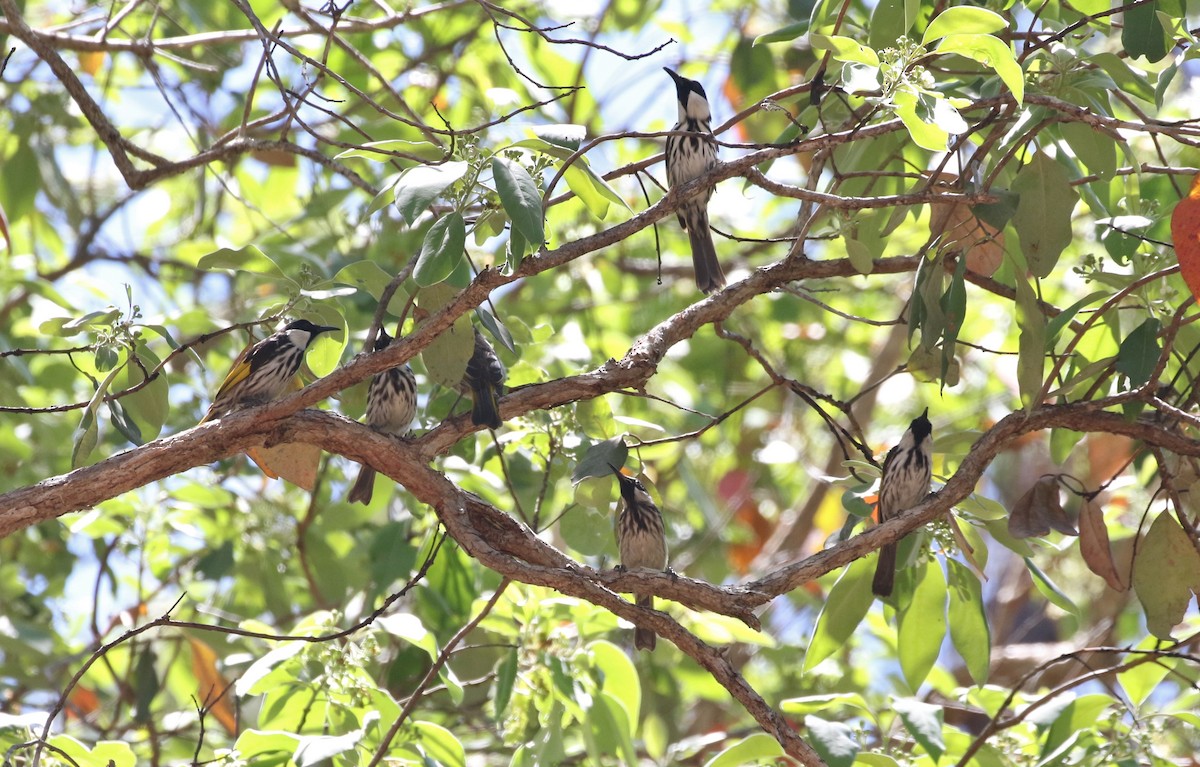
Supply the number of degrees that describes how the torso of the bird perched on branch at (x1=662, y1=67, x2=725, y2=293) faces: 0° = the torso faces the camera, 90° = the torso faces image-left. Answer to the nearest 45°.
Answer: approximately 45°

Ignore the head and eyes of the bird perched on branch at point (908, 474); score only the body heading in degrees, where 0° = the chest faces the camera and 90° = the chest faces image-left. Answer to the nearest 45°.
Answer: approximately 315°

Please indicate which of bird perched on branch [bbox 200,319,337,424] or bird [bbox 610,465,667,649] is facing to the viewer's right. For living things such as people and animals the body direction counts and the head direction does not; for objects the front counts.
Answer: the bird perched on branch

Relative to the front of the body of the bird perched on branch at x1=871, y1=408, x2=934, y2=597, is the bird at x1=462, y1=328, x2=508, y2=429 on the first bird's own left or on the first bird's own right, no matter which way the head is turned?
on the first bird's own right

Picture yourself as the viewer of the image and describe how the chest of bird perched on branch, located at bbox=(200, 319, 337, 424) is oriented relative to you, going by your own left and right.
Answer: facing to the right of the viewer

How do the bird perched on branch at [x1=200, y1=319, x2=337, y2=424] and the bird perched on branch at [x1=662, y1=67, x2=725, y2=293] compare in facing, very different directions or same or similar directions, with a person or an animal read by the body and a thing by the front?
very different directions

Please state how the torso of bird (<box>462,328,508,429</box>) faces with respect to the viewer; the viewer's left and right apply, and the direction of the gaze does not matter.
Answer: facing away from the viewer

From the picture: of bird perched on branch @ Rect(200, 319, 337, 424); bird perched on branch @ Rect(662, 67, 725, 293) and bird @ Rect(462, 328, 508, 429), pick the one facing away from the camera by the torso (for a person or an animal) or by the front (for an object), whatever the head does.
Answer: the bird

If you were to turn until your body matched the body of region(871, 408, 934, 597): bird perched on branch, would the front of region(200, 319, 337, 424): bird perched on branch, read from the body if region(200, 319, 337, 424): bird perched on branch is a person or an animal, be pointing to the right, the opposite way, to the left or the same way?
to the left
